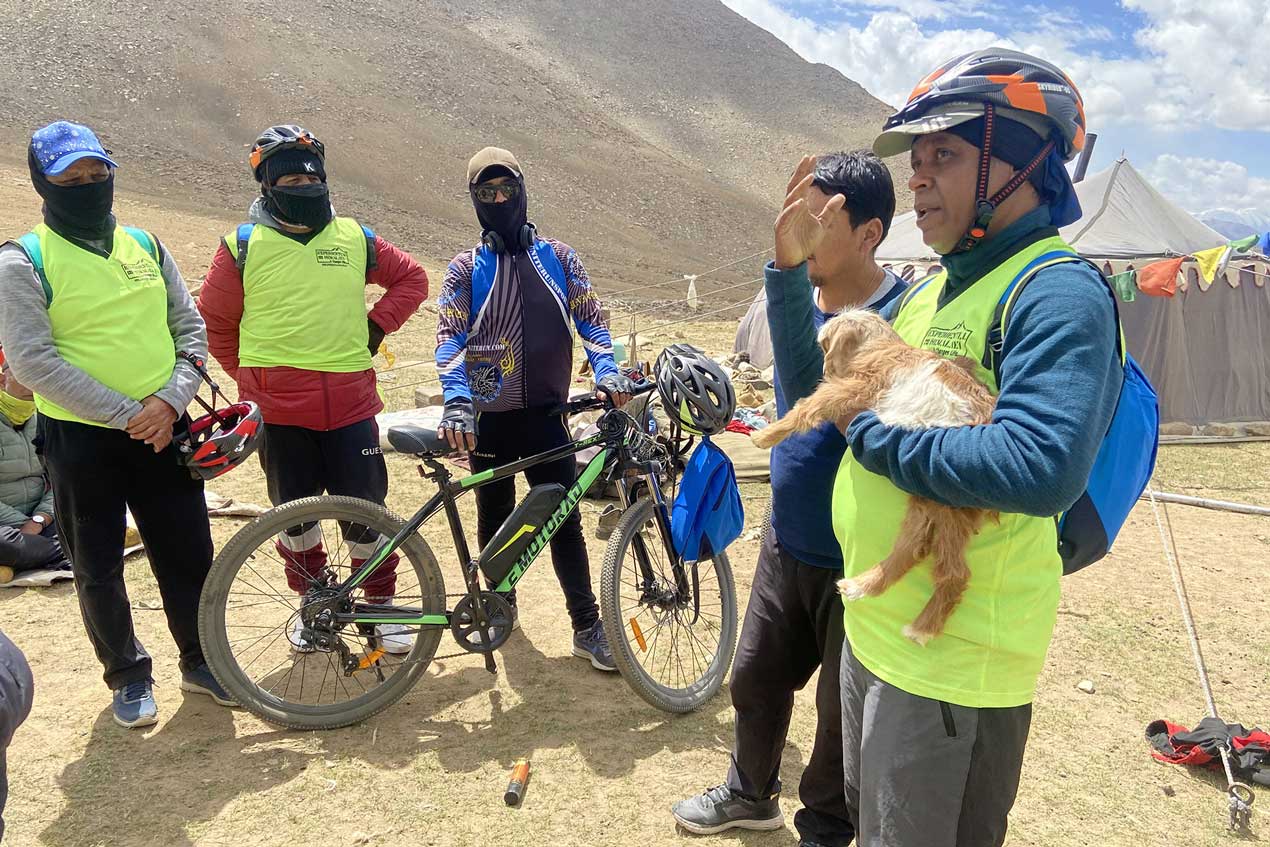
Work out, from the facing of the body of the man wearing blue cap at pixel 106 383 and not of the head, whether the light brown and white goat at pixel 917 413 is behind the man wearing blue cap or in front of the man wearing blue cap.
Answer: in front

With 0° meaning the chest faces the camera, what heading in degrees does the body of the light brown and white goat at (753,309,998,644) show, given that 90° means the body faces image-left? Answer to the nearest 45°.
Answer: approximately 90°

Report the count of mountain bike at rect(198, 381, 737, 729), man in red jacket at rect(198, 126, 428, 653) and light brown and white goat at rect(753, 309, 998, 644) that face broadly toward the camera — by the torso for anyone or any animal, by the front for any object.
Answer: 1

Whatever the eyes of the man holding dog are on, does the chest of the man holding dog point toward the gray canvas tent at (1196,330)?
no

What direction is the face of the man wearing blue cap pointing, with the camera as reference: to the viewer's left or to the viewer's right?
to the viewer's right

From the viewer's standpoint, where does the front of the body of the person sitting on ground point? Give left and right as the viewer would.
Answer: facing the viewer and to the right of the viewer

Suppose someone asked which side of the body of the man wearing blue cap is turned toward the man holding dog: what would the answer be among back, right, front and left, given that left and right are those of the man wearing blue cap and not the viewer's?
front

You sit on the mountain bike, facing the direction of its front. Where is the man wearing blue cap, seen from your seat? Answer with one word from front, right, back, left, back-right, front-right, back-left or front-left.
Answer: back

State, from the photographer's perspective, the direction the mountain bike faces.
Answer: facing to the right of the viewer

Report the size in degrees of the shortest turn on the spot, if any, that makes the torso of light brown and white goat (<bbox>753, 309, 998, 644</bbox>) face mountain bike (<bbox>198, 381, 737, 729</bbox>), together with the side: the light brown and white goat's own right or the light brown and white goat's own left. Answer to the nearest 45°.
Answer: approximately 45° to the light brown and white goat's own right

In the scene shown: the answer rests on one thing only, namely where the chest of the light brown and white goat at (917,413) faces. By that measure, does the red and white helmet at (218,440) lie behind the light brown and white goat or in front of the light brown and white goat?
in front

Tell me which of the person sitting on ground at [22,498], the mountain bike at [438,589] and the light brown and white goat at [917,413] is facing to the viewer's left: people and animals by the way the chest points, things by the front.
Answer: the light brown and white goat

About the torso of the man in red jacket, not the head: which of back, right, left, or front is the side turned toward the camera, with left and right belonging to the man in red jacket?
front

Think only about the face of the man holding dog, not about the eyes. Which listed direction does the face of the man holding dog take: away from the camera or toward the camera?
toward the camera
